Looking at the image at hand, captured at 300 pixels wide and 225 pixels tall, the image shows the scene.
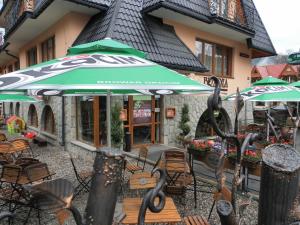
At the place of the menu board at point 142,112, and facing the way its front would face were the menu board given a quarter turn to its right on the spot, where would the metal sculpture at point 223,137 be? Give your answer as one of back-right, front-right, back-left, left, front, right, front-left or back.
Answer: left

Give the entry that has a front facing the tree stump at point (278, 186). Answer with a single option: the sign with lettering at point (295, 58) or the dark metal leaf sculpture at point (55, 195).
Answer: the sign with lettering

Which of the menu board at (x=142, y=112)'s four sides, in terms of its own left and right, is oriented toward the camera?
front

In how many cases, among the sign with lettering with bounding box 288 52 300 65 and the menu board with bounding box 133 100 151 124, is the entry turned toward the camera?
2

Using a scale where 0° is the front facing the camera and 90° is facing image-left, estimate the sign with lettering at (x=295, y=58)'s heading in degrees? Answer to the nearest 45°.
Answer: approximately 0°

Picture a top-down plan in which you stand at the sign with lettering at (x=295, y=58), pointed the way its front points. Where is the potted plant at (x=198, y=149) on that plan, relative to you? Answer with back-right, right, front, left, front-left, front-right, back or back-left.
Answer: front

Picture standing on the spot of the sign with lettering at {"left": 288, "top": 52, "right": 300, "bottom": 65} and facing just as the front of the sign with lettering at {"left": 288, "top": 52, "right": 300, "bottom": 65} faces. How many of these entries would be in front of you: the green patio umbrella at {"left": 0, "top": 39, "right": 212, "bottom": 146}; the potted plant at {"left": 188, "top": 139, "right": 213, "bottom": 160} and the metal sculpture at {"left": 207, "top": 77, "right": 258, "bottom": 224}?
3

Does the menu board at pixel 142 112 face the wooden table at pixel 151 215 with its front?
yes

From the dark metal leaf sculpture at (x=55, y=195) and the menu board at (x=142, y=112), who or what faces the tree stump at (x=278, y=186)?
the menu board

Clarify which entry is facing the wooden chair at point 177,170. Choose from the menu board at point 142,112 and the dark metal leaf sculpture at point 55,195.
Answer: the menu board

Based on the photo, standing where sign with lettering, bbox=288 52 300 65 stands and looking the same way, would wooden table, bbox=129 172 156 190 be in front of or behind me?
in front

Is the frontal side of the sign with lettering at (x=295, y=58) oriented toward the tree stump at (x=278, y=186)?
yes

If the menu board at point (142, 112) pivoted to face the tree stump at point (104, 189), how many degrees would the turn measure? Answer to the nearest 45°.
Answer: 0° — it already faces it
